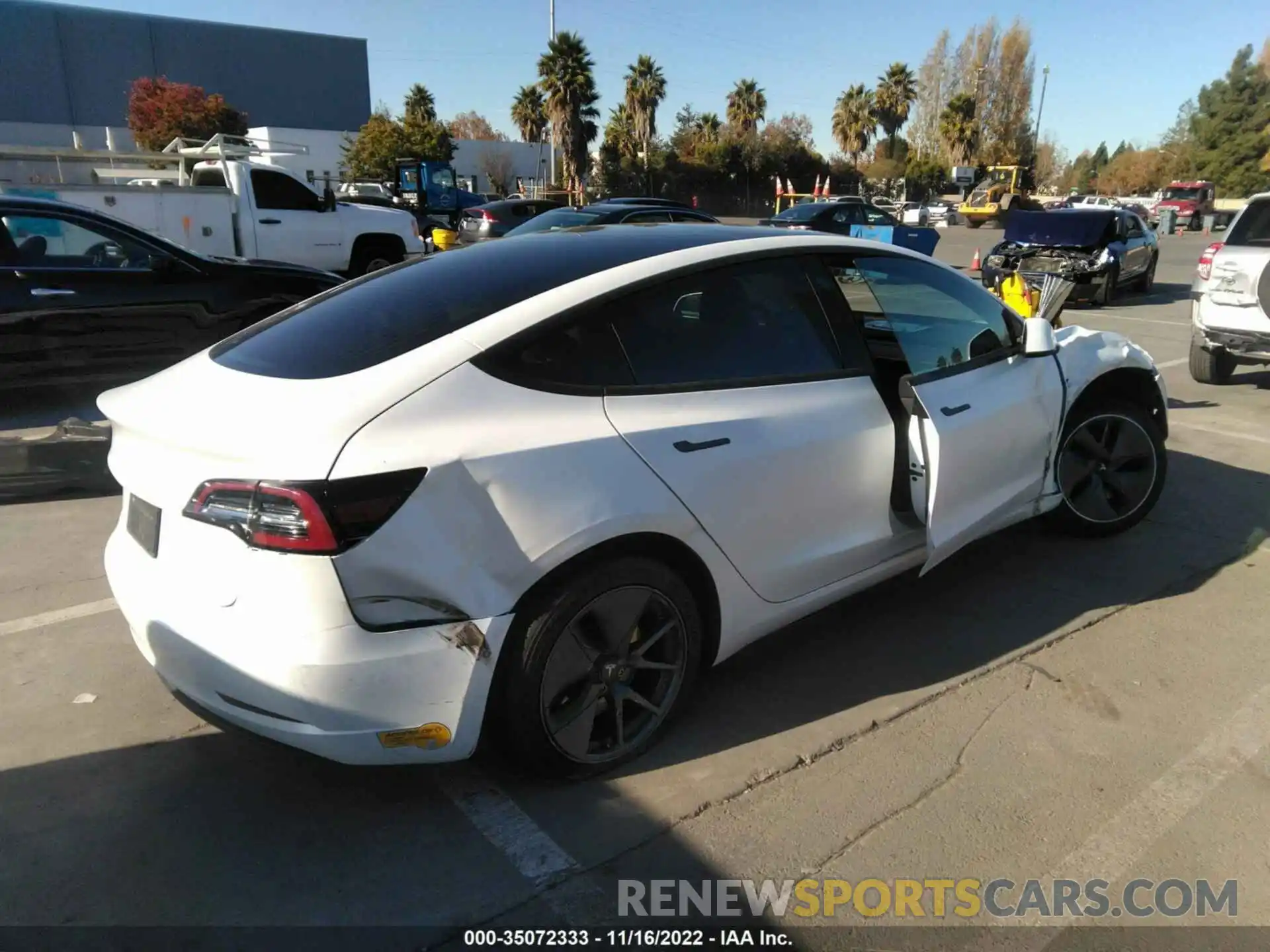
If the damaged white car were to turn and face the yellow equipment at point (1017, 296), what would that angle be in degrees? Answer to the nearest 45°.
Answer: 0° — it already faces it

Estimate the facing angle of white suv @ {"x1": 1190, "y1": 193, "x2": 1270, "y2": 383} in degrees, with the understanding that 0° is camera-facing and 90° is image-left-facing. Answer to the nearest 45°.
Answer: approximately 225°

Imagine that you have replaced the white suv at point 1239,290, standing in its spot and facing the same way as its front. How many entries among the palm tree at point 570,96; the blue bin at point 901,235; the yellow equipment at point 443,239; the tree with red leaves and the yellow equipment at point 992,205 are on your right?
0

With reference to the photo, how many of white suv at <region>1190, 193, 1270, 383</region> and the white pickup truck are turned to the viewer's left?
0

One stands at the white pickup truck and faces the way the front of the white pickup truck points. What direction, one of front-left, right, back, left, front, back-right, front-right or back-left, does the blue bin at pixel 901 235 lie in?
front

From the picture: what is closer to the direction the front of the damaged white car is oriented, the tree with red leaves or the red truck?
the red truck

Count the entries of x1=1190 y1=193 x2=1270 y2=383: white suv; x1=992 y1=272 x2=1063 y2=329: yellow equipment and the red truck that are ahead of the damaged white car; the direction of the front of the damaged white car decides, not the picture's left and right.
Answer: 3

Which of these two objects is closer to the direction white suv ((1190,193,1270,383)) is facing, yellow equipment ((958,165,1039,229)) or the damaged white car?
the yellow equipment

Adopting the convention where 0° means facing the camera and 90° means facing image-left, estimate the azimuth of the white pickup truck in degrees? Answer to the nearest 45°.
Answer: approximately 270°

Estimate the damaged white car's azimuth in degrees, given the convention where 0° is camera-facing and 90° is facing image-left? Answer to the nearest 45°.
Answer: approximately 225°

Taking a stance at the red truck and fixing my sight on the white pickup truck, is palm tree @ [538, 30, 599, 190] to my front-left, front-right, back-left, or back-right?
front-right

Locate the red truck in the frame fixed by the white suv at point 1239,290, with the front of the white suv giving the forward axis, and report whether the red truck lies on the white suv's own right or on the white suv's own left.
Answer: on the white suv's own left

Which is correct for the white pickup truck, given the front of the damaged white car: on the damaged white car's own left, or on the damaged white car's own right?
on the damaged white car's own left

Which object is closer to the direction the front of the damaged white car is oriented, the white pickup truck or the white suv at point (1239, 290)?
the white suv

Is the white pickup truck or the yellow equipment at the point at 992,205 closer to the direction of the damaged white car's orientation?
the yellow equipment

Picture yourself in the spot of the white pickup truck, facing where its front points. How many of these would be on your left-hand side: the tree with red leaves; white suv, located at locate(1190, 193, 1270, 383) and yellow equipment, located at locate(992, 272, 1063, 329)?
1

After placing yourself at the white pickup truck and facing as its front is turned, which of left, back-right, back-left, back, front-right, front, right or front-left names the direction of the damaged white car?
right

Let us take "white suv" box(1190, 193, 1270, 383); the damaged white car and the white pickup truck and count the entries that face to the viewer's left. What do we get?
0

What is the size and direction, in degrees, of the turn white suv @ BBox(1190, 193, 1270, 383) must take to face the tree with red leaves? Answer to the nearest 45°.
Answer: approximately 90° to its left

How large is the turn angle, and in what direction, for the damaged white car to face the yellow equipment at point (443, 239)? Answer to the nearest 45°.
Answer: approximately 45° to its left

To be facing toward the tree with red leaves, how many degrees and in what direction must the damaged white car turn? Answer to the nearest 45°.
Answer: approximately 90° to its left
